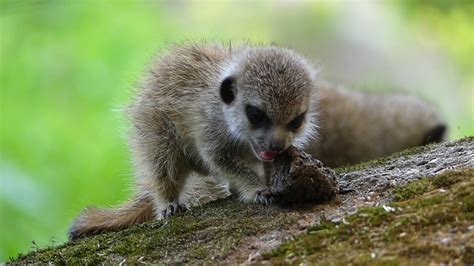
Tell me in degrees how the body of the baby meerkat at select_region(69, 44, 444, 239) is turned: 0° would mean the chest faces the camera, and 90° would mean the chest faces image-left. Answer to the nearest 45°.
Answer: approximately 315°
